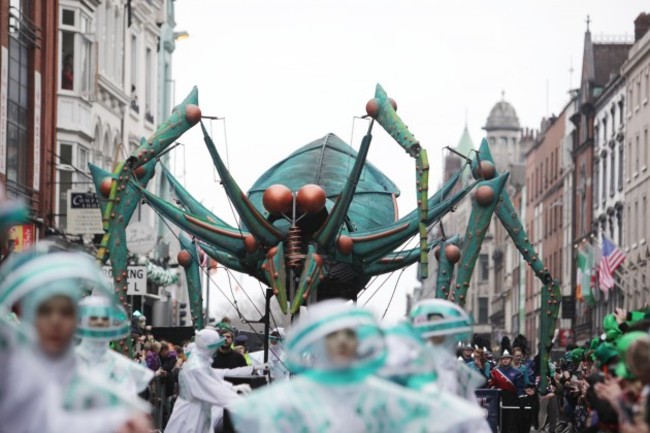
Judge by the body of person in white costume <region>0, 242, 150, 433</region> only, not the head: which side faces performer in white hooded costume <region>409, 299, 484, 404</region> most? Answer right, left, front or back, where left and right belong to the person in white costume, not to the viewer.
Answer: left

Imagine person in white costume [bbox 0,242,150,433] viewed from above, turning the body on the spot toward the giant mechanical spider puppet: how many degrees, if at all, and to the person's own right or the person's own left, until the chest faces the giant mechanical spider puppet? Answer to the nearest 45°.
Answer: approximately 135° to the person's own left

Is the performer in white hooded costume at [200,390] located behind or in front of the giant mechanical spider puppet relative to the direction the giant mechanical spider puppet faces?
in front

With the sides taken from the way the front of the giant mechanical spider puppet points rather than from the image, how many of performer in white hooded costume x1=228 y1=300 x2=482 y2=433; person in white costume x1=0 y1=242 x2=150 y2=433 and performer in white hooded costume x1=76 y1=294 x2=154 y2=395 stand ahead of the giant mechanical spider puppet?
3

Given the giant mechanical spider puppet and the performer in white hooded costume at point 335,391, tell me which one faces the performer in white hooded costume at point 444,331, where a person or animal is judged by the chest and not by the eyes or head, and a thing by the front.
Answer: the giant mechanical spider puppet
